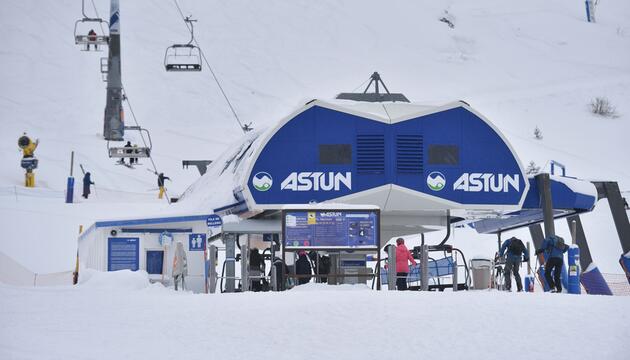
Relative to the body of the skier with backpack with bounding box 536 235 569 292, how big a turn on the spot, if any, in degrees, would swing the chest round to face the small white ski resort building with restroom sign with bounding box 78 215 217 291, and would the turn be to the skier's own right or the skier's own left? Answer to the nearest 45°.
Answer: approximately 90° to the skier's own left

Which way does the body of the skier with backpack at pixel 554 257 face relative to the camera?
away from the camera

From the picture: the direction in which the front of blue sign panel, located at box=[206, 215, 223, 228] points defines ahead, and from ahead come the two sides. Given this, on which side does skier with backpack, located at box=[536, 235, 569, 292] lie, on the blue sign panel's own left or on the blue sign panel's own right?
on the blue sign panel's own left

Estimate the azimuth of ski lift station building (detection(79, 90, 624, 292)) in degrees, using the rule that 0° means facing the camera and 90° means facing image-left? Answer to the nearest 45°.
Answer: approximately 0°

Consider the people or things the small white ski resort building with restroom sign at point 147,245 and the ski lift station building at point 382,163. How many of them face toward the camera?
2

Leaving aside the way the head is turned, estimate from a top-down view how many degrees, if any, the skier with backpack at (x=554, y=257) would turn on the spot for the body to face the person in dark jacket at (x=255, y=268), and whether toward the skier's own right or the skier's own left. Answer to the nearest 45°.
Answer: approximately 90° to the skier's own left
